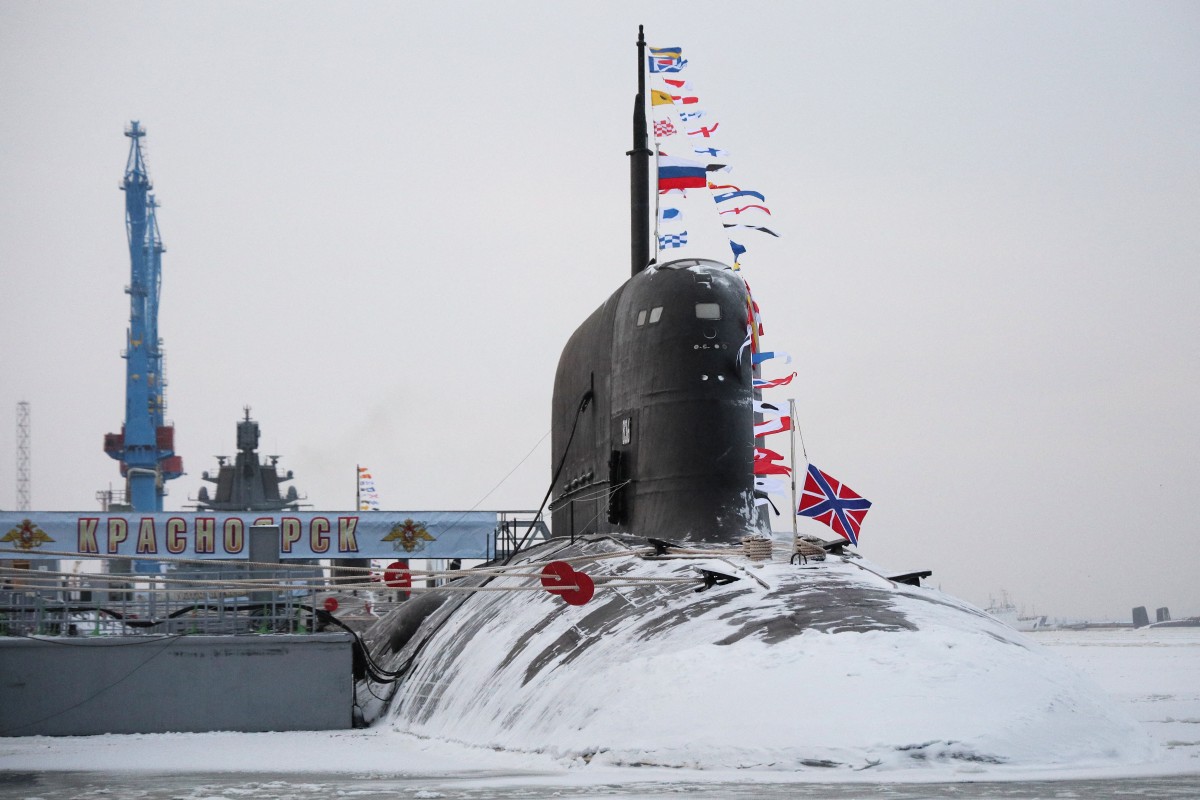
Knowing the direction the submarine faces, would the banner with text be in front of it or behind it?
behind

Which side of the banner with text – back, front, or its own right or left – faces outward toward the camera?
front

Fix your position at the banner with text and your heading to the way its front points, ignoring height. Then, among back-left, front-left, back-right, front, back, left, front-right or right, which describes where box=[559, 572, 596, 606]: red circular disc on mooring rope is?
left

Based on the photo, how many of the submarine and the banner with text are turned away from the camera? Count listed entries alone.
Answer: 0
